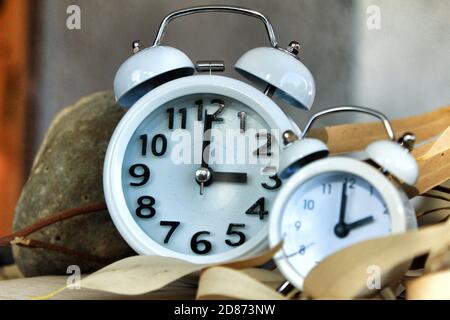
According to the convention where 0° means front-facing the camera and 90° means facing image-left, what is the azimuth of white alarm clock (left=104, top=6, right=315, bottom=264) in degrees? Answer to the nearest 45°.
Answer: approximately 0°
